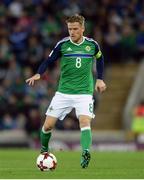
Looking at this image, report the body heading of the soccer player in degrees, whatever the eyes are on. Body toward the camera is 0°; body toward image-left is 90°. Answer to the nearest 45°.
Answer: approximately 0°
